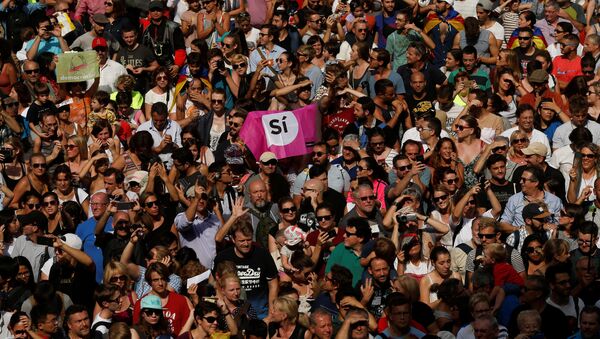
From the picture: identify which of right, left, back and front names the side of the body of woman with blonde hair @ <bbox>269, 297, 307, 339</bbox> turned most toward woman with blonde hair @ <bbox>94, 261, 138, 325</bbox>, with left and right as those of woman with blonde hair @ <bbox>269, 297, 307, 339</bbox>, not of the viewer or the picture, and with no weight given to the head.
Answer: right

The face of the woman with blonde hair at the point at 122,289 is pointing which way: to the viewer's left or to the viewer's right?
to the viewer's right

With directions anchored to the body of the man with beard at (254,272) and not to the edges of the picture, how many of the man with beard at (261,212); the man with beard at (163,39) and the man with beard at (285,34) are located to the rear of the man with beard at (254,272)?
3

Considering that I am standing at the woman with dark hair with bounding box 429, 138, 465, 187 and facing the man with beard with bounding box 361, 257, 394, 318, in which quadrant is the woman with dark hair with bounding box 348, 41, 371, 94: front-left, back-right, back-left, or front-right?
back-right

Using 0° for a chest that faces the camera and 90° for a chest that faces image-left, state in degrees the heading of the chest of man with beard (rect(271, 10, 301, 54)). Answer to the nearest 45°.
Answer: approximately 45°

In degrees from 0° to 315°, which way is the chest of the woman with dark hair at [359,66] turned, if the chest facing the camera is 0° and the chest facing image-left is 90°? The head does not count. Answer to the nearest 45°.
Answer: approximately 45°

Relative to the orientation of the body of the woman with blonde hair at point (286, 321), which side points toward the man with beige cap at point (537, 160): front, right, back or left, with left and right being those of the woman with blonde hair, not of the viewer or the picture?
back

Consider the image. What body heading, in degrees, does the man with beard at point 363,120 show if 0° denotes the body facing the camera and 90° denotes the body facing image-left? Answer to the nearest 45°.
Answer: approximately 45°
